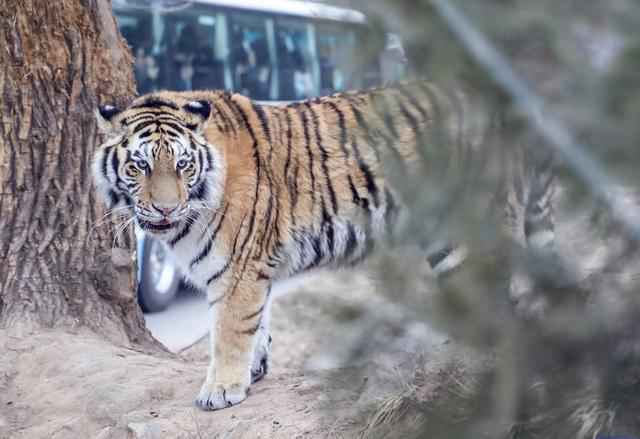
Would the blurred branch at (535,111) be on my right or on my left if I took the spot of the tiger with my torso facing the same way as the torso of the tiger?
on my left

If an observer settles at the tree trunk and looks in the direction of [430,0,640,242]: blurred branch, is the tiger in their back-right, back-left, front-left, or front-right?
front-left

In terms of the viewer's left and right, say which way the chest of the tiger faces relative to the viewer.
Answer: facing the viewer and to the left of the viewer

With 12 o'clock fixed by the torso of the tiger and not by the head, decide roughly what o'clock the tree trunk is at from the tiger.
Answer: The tree trunk is roughly at 2 o'clock from the tiger.
